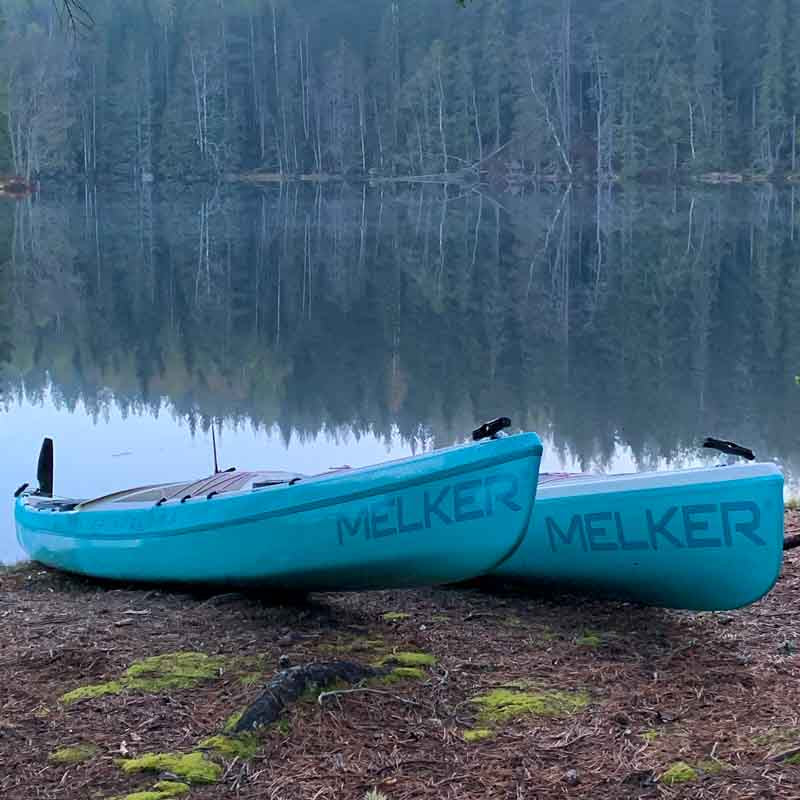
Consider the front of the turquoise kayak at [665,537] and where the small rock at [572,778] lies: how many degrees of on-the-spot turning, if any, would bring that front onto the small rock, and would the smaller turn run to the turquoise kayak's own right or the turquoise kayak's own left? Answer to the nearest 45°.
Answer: approximately 45° to the turquoise kayak's own right

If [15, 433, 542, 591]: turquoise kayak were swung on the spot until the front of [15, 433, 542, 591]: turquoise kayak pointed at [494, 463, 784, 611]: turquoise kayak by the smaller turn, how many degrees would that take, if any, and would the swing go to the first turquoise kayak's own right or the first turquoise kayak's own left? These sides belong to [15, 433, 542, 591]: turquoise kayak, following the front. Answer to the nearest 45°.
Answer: approximately 45° to the first turquoise kayak's own left

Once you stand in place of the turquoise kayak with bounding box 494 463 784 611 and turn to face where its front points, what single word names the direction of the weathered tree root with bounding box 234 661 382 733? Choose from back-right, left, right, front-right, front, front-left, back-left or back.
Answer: right

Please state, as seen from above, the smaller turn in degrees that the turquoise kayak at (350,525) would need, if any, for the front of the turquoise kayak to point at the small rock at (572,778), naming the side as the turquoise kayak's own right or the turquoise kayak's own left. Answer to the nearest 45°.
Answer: approximately 45° to the turquoise kayak's own right

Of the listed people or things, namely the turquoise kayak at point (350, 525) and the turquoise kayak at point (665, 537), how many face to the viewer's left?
0

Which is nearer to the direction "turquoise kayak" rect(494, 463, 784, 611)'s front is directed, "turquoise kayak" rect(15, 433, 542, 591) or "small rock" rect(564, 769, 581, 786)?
the small rock

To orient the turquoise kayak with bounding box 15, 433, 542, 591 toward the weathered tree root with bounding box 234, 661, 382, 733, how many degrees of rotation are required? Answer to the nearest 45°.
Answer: approximately 45° to its right

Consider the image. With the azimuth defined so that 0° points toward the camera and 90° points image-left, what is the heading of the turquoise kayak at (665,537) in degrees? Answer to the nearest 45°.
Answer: approximately 315°
